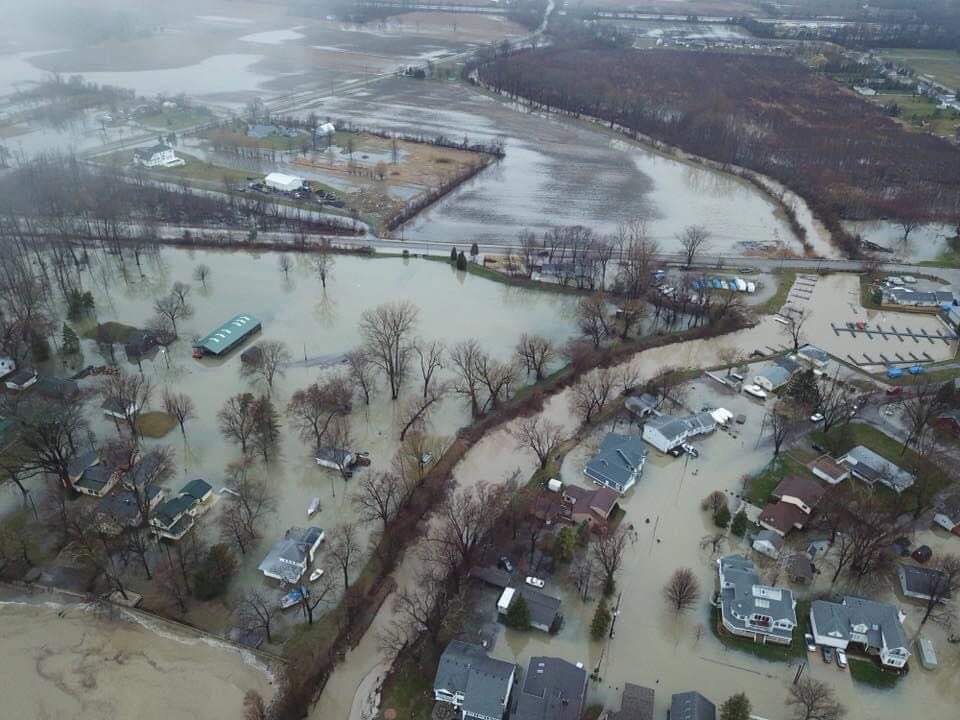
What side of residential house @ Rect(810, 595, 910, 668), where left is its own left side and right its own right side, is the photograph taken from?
front

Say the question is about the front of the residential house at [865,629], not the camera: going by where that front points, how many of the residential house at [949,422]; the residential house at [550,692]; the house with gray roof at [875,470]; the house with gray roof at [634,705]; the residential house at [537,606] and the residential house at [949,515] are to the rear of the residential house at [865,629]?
3

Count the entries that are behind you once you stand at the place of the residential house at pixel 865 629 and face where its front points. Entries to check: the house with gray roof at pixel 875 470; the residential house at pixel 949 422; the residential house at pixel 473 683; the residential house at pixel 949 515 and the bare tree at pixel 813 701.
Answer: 3

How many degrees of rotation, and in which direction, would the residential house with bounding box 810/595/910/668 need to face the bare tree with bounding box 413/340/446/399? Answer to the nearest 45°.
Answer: approximately 90° to its right

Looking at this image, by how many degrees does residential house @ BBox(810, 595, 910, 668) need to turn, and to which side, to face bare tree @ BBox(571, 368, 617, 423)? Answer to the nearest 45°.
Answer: approximately 135° to its right

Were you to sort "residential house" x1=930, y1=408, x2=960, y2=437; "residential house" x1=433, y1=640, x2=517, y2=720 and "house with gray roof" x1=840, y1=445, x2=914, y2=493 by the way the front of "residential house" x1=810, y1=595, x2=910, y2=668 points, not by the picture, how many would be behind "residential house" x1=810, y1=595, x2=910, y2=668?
2

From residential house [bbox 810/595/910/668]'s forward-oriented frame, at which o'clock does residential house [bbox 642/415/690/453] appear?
residential house [bbox 642/415/690/453] is roughly at 4 o'clock from residential house [bbox 810/595/910/668].

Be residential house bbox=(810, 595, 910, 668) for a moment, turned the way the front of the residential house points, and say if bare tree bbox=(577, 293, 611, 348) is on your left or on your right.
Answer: on your right

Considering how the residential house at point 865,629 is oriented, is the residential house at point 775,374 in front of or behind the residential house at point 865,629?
behind

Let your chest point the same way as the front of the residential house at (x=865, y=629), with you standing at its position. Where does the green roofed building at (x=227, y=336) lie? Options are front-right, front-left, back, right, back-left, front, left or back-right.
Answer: right

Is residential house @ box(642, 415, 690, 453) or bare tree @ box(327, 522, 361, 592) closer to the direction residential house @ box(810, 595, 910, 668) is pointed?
the bare tree

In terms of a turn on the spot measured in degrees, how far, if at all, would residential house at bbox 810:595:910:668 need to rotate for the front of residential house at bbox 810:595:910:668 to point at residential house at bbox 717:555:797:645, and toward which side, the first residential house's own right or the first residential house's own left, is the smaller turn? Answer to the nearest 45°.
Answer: approximately 45° to the first residential house's own right

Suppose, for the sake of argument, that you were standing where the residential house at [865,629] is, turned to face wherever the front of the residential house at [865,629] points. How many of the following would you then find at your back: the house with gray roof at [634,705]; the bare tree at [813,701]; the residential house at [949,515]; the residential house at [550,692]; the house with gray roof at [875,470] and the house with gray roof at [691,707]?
2

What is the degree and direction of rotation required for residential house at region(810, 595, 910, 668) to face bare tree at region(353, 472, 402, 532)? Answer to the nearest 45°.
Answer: approximately 90° to its right

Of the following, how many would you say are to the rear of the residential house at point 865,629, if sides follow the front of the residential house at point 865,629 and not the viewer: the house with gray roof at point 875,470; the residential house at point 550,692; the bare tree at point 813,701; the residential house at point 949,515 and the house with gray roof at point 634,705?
2

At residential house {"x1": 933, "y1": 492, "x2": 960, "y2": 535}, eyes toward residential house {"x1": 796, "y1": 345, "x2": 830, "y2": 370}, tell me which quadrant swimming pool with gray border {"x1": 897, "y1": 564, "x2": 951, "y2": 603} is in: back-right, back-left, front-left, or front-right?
back-left

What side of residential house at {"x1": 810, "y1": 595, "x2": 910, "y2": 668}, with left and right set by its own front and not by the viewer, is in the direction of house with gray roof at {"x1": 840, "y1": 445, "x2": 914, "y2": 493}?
back
